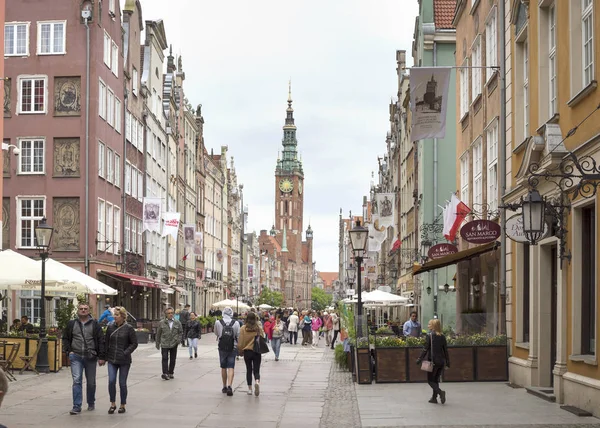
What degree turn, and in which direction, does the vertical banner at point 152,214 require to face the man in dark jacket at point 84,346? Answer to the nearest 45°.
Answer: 0° — it already faces them

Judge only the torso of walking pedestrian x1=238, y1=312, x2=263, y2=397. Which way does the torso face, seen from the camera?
away from the camera

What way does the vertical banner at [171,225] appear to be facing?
toward the camera

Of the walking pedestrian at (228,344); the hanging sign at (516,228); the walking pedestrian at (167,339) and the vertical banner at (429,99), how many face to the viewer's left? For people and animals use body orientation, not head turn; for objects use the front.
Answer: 0

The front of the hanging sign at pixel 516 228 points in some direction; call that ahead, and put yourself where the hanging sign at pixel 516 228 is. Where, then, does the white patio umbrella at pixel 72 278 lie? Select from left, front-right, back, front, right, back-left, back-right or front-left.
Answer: back-right

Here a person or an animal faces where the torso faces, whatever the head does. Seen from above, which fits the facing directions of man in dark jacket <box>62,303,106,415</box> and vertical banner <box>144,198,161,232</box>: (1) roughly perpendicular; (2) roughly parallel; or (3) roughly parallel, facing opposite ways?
roughly parallel

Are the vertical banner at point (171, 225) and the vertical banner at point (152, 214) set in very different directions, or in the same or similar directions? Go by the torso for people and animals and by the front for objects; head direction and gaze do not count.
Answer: same or similar directions

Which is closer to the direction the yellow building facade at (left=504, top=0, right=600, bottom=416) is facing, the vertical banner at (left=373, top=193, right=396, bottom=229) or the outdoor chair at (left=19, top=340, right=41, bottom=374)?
the outdoor chair

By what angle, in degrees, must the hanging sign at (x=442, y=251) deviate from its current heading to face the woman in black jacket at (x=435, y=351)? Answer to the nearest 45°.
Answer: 0° — it already faces them

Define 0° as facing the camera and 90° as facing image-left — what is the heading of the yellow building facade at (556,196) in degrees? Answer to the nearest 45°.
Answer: approximately 45°

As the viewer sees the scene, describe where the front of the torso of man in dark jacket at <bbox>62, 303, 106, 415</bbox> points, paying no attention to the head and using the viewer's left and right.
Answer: facing the viewer

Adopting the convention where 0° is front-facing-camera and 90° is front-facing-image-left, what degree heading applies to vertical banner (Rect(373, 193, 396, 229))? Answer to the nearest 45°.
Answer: approximately 0°

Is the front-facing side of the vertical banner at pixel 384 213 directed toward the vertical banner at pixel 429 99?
yes

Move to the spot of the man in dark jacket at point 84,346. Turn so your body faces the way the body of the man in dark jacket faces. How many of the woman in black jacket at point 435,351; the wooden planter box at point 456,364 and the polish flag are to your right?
0

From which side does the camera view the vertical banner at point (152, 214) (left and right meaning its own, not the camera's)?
front
